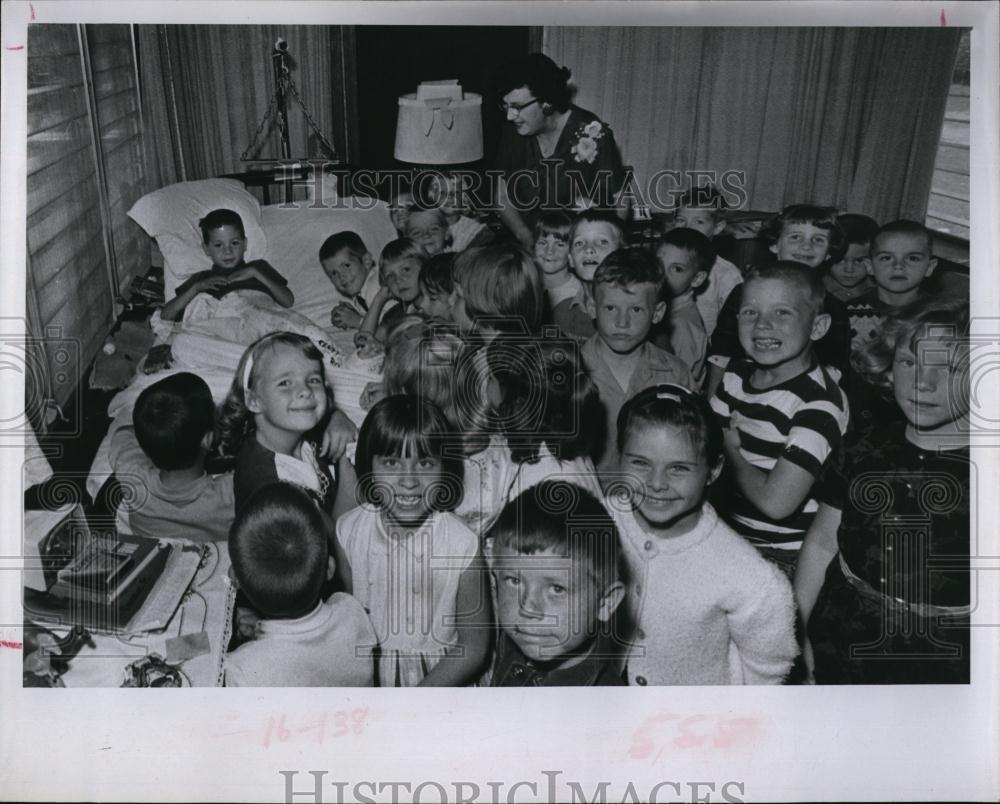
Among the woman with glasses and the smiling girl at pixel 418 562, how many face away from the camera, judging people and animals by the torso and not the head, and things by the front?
0

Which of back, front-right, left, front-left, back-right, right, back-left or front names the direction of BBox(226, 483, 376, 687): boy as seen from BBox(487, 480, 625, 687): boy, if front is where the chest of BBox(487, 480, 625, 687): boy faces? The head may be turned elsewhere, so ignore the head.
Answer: front-right

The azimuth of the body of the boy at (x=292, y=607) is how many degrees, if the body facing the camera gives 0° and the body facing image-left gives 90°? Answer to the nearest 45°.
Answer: approximately 180°

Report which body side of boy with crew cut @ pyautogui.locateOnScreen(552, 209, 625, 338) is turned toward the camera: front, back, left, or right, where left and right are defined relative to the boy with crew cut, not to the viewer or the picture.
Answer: front

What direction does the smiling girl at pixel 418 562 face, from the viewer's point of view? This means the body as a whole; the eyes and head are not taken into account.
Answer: toward the camera

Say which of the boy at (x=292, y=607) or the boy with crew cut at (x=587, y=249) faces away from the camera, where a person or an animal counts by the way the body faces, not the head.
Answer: the boy

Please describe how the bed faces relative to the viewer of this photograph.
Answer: facing the viewer

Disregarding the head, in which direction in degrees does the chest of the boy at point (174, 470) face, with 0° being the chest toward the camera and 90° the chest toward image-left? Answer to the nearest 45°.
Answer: approximately 180°

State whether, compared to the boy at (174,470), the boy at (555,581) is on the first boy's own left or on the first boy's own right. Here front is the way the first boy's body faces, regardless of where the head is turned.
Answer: on the first boy's own right

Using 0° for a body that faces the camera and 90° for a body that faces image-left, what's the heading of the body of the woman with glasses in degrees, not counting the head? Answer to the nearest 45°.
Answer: approximately 45°

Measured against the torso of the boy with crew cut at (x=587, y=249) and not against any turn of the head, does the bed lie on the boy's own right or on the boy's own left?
on the boy's own right

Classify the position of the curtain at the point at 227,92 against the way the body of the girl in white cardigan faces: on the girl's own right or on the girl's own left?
on the girl's own right

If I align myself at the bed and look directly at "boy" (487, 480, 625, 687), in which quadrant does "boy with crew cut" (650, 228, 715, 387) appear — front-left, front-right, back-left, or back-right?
front-left

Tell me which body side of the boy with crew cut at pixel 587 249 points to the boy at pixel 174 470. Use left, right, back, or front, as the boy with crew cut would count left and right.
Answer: front
